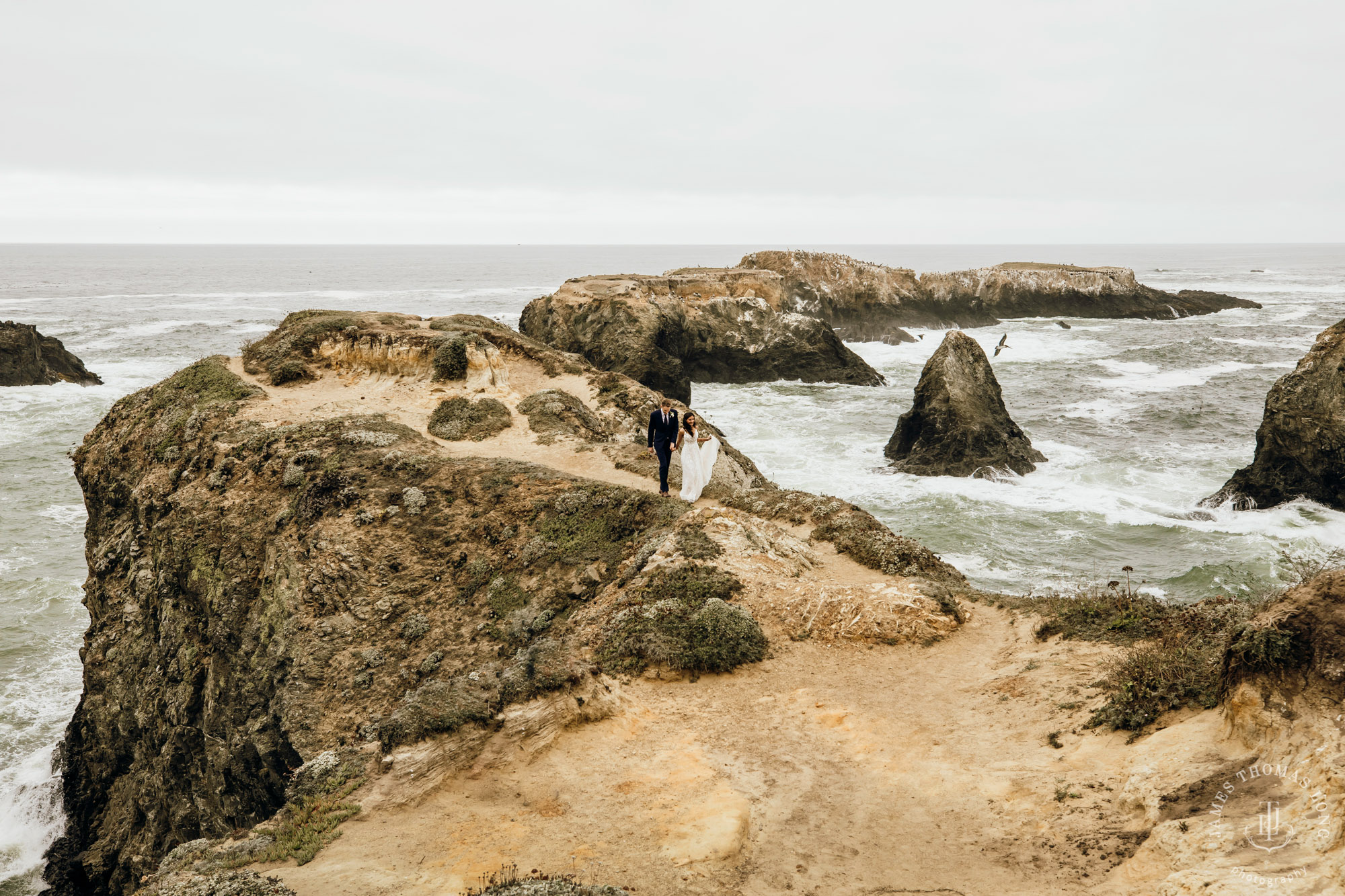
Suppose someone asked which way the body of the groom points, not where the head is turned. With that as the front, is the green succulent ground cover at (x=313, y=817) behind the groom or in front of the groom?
in front

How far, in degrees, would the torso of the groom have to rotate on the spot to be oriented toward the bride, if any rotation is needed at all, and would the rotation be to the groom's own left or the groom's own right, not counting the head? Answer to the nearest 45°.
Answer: approximately 45° to the groom's own left

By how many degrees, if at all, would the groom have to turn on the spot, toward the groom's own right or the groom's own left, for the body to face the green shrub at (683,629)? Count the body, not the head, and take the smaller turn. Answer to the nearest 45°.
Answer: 0° — they already face it

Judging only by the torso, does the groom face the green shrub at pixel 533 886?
yes

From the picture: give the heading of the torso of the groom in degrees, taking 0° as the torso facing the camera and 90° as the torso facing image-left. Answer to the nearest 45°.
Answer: approximately 0°
